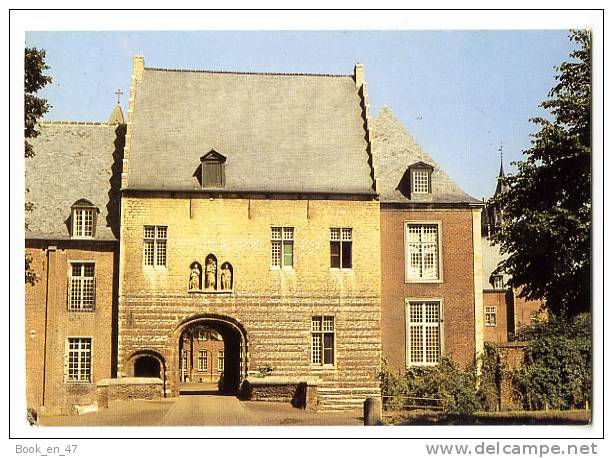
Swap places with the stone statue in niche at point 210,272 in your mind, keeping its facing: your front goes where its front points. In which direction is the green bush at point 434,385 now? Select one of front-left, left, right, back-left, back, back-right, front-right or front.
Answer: left

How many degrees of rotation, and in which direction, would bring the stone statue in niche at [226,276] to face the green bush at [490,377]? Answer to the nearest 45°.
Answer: approximately 90° to its left

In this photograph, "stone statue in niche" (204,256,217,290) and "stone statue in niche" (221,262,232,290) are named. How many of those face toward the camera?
2

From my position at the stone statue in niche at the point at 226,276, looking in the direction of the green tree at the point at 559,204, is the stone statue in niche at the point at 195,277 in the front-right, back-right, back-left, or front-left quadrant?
back-right

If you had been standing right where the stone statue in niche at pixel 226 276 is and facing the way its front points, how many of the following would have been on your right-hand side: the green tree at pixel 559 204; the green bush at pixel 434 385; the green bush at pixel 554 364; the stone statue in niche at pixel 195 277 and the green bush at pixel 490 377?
1

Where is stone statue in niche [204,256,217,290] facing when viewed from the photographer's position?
facing the viewer

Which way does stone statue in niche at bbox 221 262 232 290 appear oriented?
toward the camera

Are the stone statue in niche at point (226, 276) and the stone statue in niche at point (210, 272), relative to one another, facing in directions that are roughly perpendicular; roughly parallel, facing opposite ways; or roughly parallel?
roughly parallel

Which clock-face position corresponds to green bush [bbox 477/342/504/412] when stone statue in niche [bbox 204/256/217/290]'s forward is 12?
The green bush is roughly at 9 o'clock from the stone statue in niche.
